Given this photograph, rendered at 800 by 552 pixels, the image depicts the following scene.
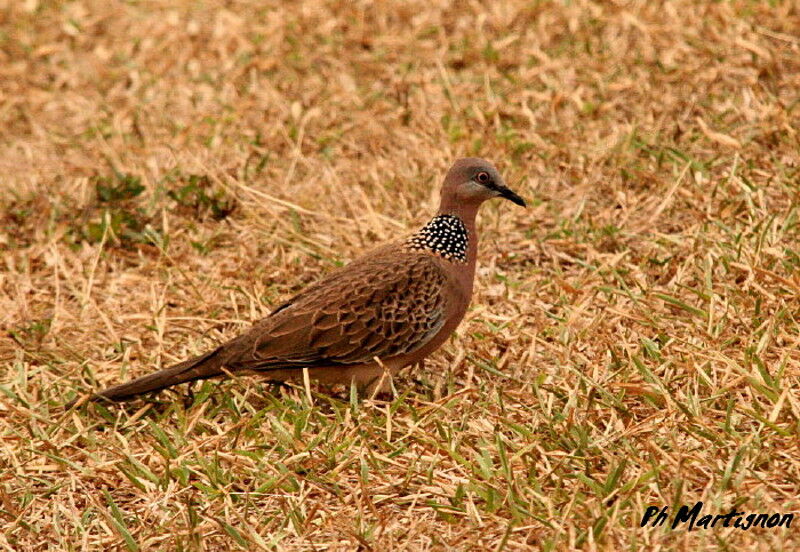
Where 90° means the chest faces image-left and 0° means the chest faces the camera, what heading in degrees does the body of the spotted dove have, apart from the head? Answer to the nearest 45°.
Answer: approximately 270°
